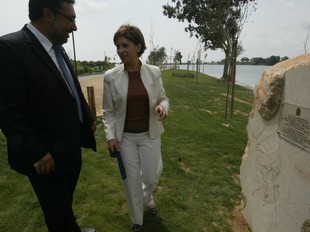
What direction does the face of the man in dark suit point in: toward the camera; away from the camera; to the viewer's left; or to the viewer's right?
to the viewer's right

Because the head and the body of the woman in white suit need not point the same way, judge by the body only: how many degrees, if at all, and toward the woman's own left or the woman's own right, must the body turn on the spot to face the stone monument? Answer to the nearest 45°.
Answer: approximately 90° to the woman's own left

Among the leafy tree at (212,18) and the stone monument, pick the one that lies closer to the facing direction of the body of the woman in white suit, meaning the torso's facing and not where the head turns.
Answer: the stone monument

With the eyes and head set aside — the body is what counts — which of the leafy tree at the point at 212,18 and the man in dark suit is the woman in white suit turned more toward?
the man in dark suit

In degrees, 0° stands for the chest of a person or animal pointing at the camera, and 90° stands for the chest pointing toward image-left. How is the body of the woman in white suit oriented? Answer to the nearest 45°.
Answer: approximately 0°

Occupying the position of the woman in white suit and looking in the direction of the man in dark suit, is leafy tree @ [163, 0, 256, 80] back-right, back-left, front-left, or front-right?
back-right

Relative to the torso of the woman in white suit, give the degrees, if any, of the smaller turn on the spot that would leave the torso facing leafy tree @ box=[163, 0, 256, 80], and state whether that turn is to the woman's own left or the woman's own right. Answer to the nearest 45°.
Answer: approximately 180°
